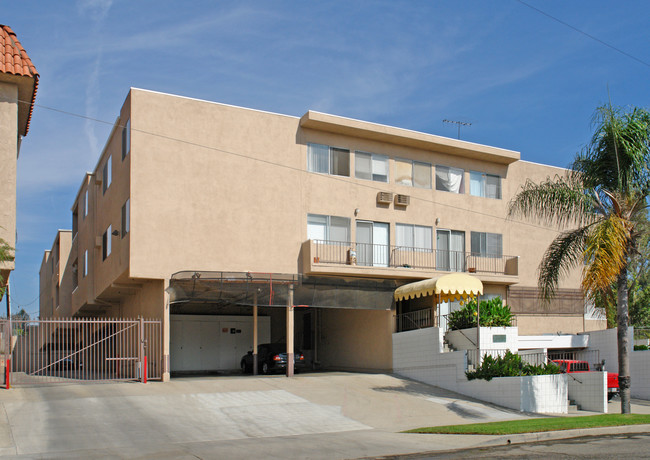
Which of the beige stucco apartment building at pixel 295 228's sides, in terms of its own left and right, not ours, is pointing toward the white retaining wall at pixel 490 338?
front

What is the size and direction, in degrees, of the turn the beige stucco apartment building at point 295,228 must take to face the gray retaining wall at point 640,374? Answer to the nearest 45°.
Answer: approximately 45° to its left

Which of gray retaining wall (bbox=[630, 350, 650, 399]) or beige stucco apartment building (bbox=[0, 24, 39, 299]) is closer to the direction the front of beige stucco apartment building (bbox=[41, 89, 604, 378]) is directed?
the gray retaining wall

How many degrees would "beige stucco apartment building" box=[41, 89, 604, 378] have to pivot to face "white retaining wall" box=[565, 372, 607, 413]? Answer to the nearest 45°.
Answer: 0° — it already faces it

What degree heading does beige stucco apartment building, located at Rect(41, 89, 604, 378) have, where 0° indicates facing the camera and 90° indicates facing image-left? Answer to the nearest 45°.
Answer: approximately 315°

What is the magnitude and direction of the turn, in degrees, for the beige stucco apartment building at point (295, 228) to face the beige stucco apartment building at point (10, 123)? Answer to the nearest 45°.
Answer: approximately 90° to its right
